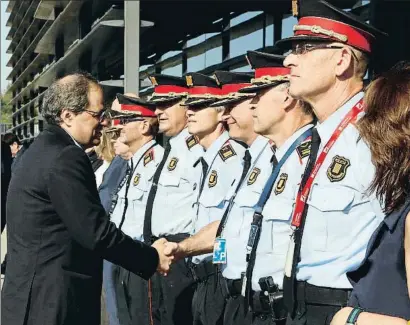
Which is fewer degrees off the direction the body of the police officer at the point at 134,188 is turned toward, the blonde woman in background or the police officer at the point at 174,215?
the police officer

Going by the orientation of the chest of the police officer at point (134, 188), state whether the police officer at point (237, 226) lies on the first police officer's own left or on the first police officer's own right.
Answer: on the first police officer's own left

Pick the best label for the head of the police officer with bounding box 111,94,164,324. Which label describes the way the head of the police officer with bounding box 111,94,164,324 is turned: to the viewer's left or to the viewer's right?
to the viewer's left

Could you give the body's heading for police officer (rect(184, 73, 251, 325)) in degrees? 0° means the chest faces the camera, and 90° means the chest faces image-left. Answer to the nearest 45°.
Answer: approximately 45°

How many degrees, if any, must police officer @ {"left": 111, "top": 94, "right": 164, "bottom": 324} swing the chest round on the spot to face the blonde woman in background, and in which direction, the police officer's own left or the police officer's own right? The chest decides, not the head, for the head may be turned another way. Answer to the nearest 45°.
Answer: approximately 135° to the police officer's own right

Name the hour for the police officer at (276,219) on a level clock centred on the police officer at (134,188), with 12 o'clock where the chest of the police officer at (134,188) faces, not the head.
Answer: the police officer at (276,219) is roughly at 10 o'clock from the police officer at (134,188).

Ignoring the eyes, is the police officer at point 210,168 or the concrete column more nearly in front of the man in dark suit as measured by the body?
the police officer

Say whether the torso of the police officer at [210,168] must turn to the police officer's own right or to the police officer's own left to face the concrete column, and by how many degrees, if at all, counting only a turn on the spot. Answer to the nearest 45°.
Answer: approximately 135° to the police officer's own right

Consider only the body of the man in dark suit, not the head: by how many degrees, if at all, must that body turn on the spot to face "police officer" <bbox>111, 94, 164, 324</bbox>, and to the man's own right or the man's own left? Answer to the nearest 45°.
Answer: approximately 90° to the man's own left

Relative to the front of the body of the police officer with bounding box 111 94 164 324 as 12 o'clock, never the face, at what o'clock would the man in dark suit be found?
The man in dark suit is roughly at 11 o'clock from the police officer.

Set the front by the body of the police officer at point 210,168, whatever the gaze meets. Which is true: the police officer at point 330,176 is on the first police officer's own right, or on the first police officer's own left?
on the first police officer's own left

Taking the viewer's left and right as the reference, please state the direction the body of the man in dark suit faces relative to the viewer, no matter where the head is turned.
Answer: facing to the right of the viewer

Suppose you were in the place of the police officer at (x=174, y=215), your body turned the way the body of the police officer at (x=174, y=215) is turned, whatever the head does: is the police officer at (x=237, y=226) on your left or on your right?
on your left
